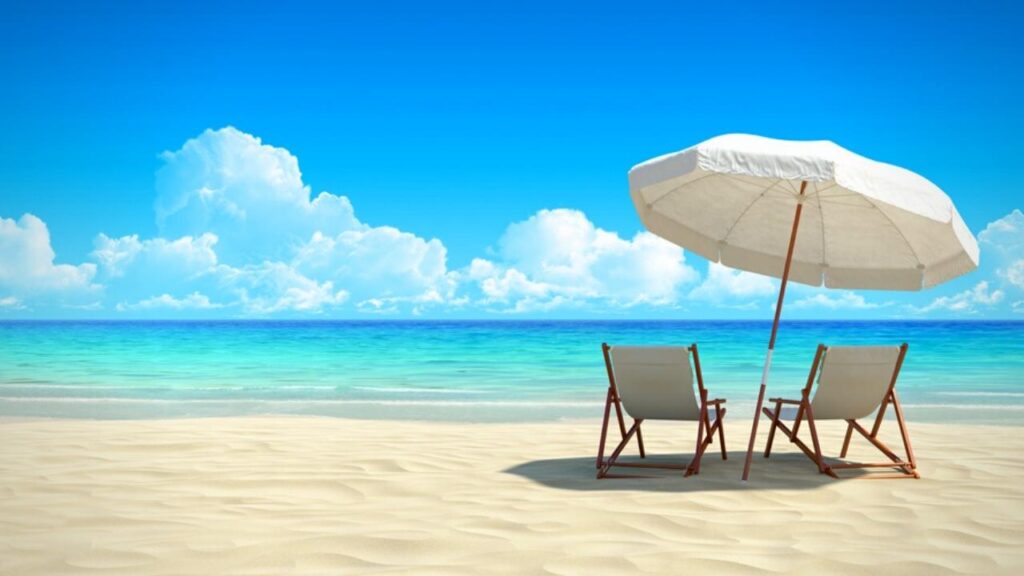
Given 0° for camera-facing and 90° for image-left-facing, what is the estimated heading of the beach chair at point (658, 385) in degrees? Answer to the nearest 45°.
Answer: approximately 225°

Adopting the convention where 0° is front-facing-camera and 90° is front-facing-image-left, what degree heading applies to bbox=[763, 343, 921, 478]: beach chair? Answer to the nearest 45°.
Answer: approximately 135°

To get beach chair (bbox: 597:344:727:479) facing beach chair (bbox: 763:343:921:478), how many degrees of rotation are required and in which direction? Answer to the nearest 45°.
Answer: approximately 45° to its right

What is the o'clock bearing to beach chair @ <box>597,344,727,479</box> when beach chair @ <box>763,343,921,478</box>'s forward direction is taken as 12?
beach chair @ <box>597,344,727,479</box> is roughly at 10 o'clock from beach chair @ <box>763,343,921,478</box>.
